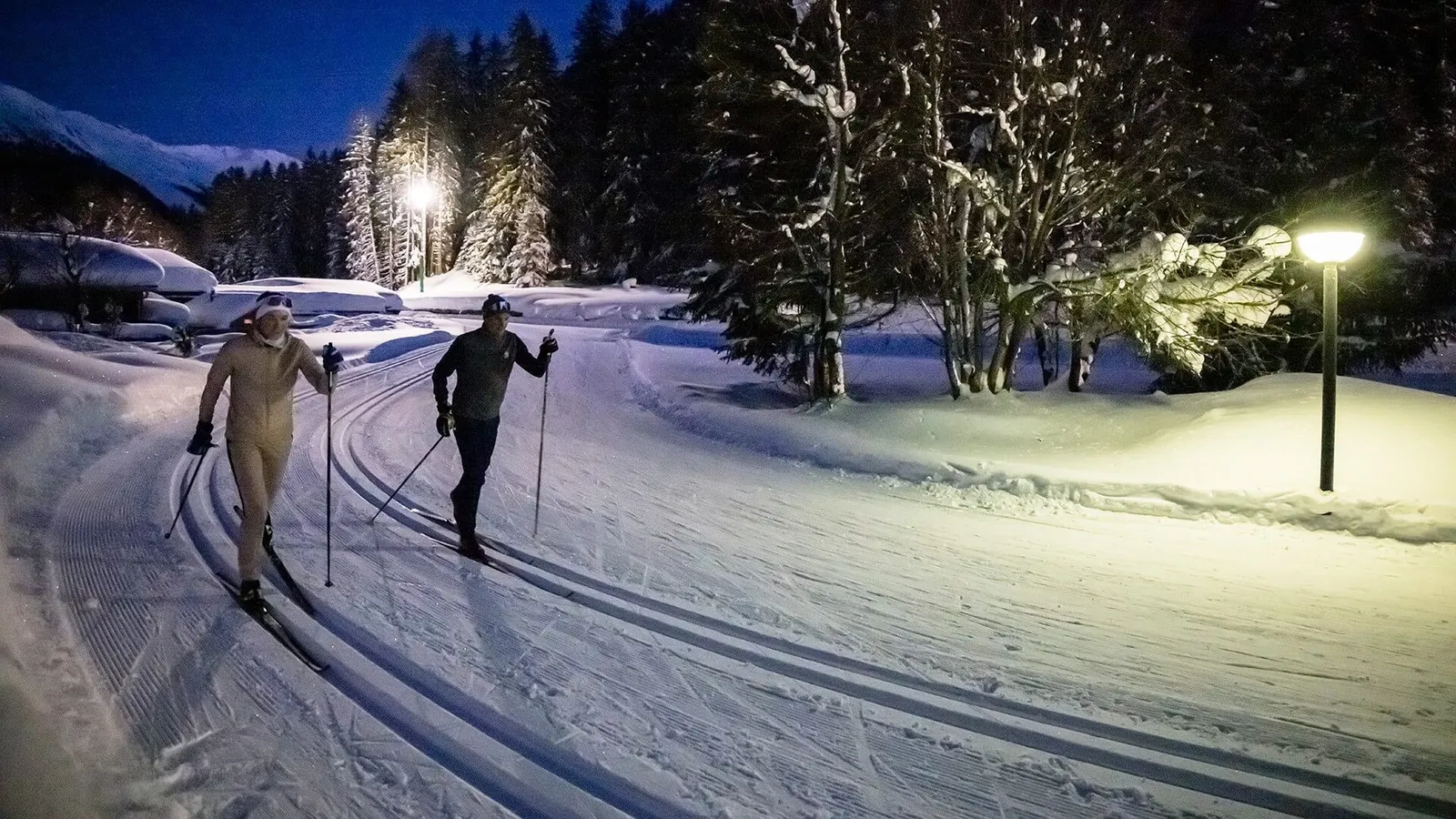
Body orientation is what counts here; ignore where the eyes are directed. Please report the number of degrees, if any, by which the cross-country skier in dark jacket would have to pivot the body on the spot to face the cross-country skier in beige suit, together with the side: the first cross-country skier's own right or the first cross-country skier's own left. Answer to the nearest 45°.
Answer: approximately 90° to the first cross-country skier's own right

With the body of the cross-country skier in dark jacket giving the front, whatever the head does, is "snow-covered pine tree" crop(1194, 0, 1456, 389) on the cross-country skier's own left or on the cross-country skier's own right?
on the cross-country skier's own left
